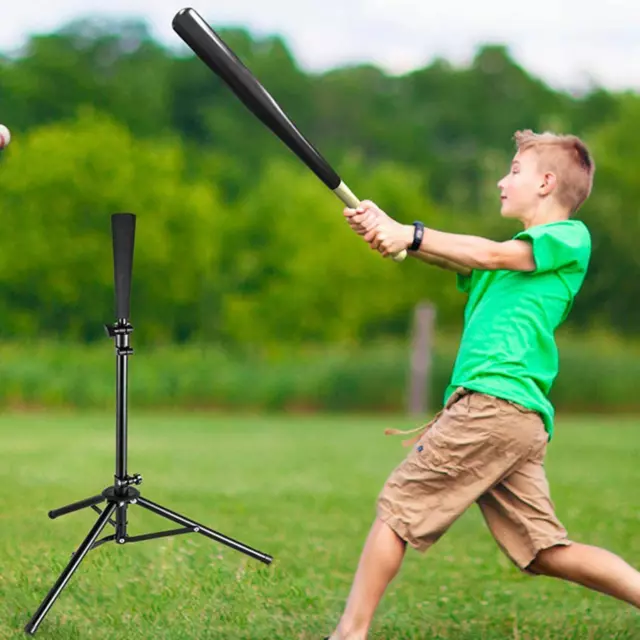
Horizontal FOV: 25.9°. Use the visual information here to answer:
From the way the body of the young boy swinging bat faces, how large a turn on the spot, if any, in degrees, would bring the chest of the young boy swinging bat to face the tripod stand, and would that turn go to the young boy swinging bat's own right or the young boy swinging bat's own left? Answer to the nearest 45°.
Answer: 0° — they already face it

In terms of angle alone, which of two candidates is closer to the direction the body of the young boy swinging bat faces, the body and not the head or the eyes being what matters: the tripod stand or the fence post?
the tripod stand

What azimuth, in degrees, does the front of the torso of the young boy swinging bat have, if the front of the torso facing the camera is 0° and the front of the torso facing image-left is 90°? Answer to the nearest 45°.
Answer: approximately 90°

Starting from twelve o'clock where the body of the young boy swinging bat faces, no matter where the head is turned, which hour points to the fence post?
The fence post is roughly at 3 o'clock from the young boy swinging bat.
